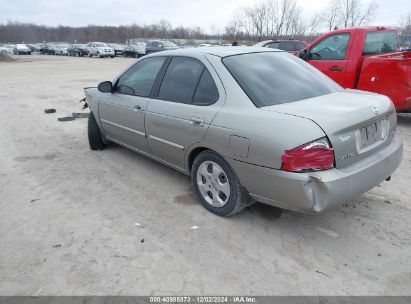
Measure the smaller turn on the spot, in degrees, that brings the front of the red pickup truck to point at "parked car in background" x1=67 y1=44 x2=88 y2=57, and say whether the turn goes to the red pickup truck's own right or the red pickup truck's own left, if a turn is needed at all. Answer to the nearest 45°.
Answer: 0° — it already faces it

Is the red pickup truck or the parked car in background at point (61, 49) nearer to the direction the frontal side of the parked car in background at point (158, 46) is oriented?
the red pickup truck

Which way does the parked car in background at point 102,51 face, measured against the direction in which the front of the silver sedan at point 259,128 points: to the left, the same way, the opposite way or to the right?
the opposite way

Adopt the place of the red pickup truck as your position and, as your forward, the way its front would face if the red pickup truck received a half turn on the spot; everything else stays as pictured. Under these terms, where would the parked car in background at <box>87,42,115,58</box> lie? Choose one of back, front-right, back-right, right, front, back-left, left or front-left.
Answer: back

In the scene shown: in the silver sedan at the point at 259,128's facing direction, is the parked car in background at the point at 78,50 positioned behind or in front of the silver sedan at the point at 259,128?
in front

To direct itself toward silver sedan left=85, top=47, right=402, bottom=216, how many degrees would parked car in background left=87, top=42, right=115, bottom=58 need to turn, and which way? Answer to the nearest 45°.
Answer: approximately 45° to its right

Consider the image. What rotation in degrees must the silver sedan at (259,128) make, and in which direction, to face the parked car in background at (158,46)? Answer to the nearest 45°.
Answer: approximately 45° to its right

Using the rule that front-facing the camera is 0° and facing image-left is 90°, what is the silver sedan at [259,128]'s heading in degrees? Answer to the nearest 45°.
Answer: approximately 135°

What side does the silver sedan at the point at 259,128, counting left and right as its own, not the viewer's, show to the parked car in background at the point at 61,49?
front

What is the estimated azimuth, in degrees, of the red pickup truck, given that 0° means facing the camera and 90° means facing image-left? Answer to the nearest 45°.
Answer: approximately 135°

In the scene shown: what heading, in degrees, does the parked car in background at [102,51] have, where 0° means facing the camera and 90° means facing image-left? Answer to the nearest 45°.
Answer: approximately 315°
